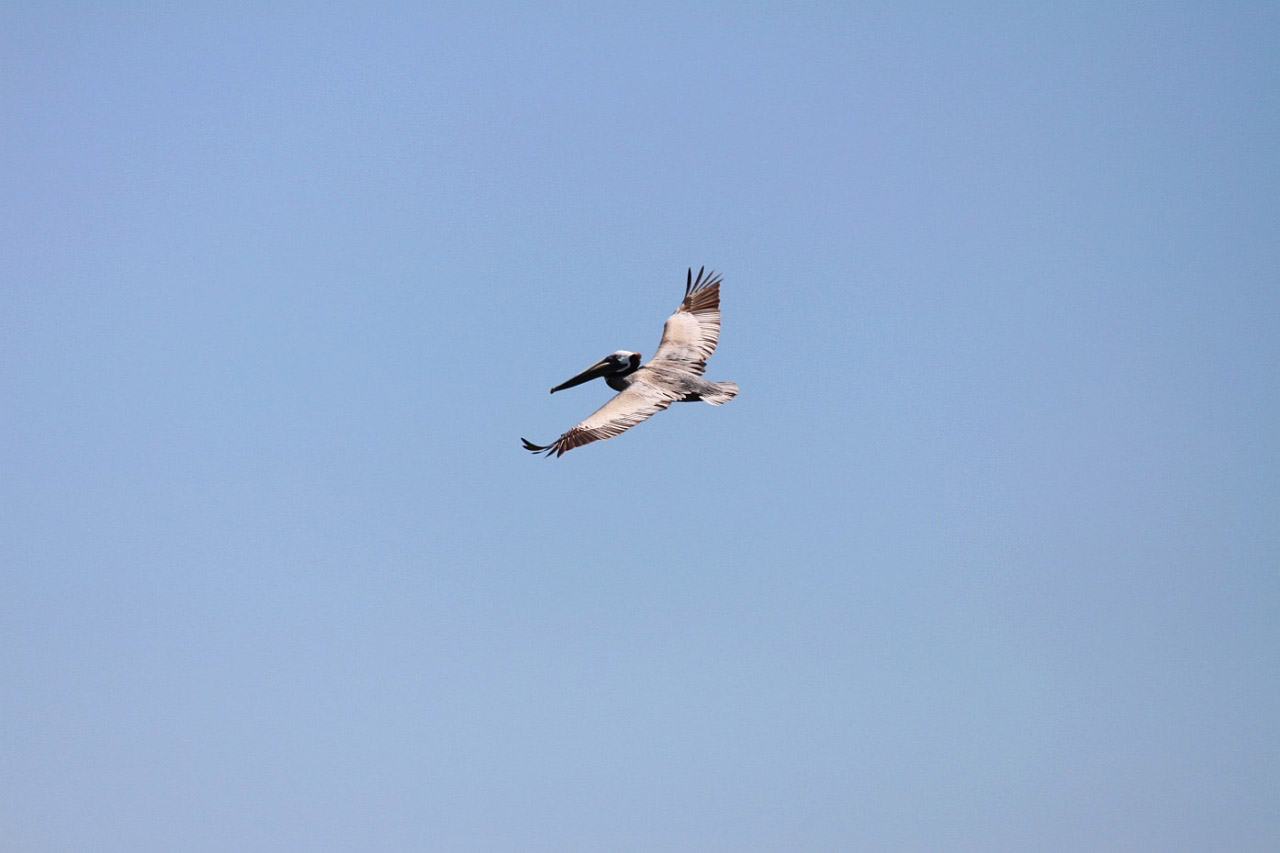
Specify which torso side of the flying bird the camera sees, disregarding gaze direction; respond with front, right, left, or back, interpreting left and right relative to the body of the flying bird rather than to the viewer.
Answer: left
